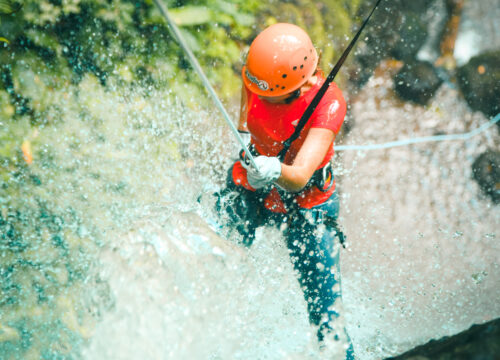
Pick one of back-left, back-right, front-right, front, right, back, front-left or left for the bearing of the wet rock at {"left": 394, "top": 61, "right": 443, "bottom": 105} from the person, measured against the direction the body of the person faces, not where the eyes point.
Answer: back

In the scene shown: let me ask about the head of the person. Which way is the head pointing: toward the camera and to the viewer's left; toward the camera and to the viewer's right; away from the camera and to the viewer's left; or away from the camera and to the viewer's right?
toward the camera and to the viewer's left

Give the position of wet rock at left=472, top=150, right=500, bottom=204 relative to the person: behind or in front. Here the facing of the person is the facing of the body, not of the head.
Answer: behind

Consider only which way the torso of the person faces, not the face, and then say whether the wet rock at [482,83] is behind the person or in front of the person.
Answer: behind
